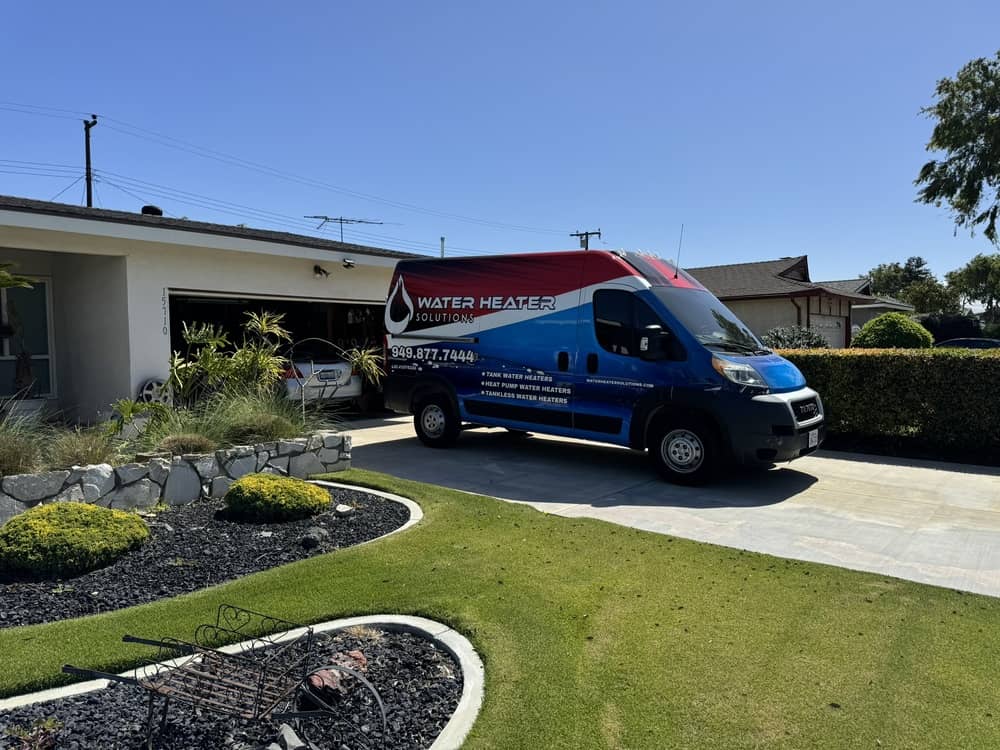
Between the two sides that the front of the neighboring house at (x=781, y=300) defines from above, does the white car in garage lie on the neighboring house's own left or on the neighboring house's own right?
on the neighboring house's own right

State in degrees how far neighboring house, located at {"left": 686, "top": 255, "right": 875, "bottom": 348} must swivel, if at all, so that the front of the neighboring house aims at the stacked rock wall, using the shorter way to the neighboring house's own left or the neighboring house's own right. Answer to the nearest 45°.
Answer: approximately 45° to the neighboring house's own right

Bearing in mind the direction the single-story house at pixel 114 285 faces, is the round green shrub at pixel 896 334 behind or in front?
in front

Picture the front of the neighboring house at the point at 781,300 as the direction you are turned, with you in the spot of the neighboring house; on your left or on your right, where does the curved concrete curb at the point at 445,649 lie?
on your right

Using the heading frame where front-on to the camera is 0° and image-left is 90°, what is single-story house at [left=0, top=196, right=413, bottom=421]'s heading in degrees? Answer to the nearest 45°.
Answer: approximately 315°

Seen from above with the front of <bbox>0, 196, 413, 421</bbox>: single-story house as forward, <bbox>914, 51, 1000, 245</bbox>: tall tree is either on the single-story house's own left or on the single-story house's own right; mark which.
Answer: on the single-story house's own left

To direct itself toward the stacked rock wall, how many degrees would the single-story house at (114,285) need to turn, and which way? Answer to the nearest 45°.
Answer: approximately 45° to its right

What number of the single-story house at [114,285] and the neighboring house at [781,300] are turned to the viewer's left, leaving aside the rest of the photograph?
0

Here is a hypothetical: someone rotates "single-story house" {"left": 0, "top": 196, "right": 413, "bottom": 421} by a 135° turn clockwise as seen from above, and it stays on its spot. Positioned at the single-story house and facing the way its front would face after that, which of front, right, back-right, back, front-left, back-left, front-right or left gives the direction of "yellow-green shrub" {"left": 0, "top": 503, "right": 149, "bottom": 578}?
left
